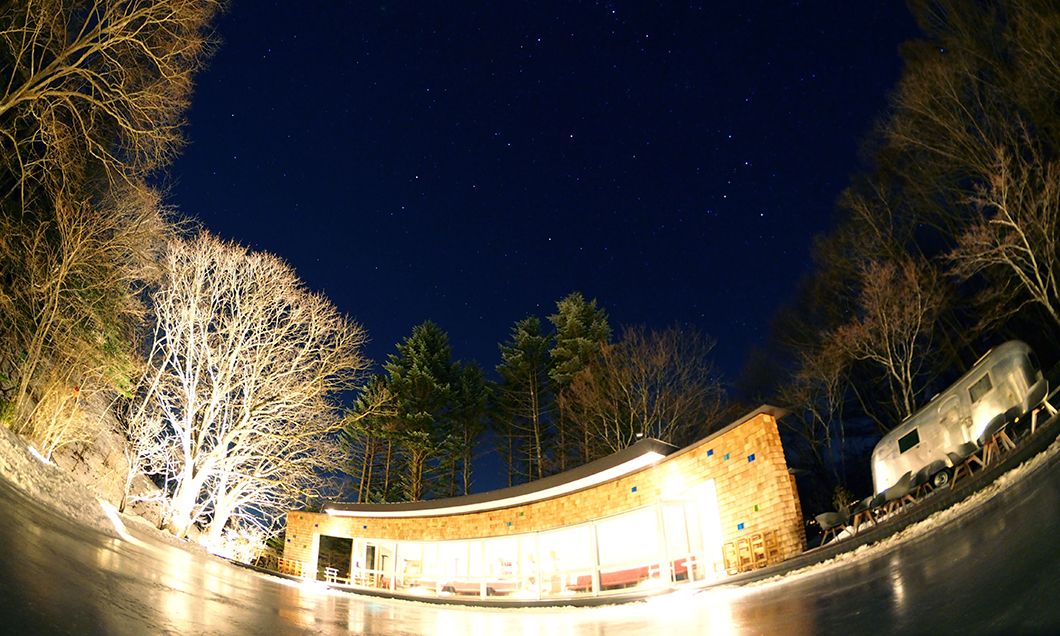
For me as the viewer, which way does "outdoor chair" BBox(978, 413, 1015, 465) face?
facing the viewer and to the left of the viewer

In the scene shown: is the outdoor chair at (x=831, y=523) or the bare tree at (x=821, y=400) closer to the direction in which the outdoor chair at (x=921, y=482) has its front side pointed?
the outdoor chair

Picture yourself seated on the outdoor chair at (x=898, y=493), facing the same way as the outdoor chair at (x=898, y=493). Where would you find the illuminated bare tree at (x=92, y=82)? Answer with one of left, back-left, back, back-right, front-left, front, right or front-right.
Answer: front

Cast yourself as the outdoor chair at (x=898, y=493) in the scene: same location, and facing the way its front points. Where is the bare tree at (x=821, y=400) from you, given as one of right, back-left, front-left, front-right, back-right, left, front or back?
back-right

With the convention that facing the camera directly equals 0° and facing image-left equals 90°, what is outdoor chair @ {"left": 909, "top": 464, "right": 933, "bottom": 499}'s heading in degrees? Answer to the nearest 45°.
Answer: approximately 45°

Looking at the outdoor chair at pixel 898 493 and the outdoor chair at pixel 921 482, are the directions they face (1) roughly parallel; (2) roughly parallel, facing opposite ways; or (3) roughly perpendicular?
roughly parallel

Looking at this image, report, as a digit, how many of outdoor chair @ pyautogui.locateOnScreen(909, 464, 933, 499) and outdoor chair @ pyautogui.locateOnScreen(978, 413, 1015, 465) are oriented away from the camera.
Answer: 0

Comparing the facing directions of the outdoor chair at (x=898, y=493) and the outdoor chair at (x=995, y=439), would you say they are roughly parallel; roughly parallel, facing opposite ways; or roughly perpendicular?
roughly parallel

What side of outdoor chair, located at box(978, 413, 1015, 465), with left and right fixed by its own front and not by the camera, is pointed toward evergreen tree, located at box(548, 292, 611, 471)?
right

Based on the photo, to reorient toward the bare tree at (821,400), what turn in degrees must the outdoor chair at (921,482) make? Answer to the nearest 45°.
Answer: approximately 135° to its right

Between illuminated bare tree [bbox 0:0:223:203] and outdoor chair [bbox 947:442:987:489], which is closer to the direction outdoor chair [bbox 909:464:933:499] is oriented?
the illuminated bare tree
